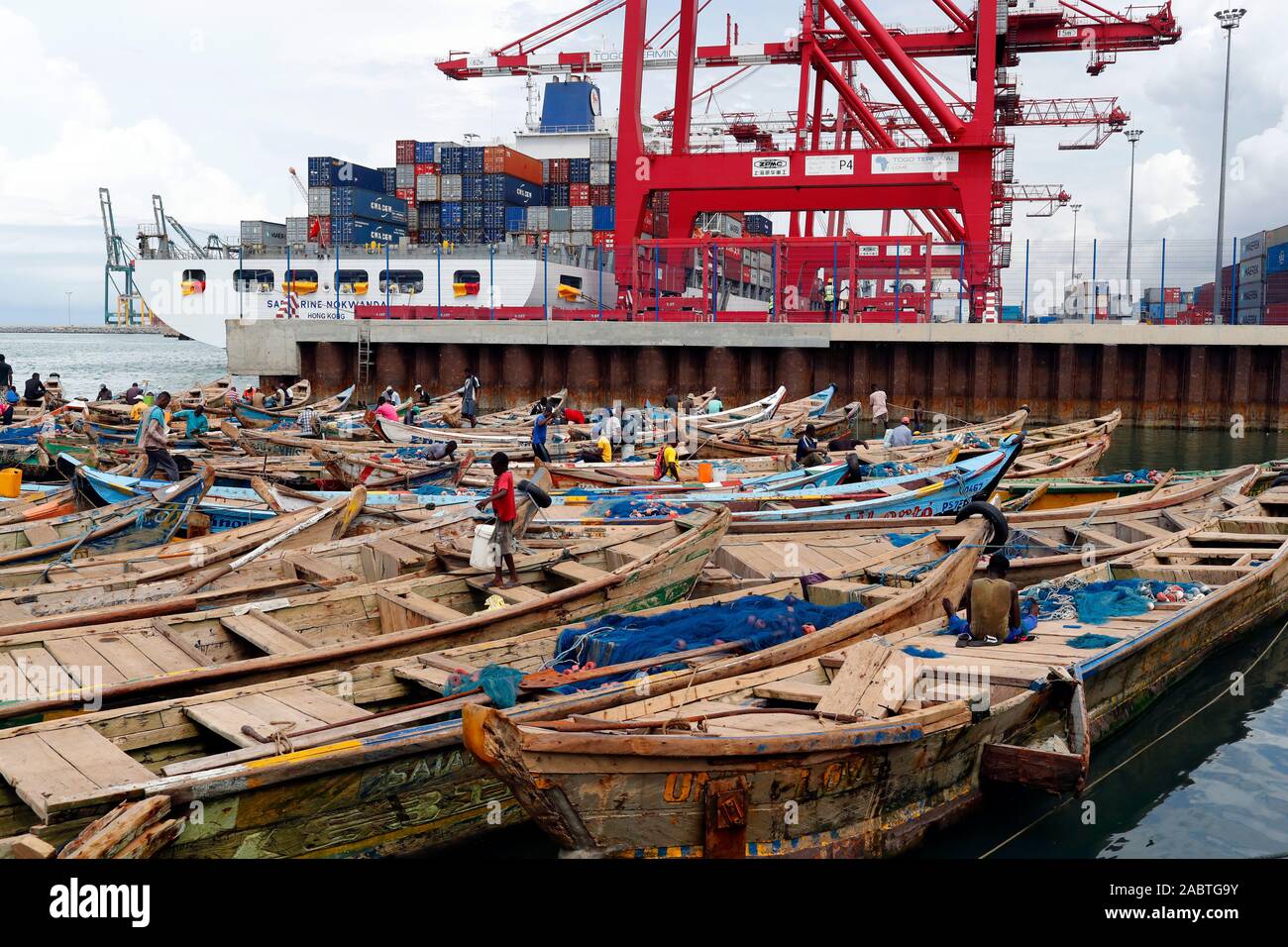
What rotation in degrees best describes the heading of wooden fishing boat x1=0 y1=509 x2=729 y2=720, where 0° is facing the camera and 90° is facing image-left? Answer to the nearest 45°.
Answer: approximately 225°

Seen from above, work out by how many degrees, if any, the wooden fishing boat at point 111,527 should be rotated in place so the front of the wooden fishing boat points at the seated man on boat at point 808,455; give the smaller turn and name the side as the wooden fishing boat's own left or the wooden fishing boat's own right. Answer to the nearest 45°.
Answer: approximately 45° to the wooden fishing boat's own right

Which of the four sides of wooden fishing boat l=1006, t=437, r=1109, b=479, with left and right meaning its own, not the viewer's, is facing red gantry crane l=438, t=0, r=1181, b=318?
left

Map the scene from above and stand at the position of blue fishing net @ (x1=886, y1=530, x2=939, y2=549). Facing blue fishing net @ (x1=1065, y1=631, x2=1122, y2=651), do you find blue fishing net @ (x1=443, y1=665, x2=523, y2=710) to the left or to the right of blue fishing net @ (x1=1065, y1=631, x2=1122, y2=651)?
right

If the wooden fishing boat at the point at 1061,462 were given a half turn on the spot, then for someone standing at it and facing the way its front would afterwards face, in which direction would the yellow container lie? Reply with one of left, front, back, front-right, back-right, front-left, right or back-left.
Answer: front-left

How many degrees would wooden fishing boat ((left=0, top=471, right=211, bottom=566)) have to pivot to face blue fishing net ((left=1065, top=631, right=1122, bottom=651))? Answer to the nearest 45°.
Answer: approximately 90° to its right

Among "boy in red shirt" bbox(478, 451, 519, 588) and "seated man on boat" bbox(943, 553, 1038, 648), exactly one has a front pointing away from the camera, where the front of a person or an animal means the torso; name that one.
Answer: the seated man on boat

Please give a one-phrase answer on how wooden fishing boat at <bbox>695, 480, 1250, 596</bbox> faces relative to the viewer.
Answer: facing away from the viewer and to the right of the viewer

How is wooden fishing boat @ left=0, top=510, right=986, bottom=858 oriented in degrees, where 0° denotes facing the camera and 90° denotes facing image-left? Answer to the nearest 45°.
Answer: approximately 225°
